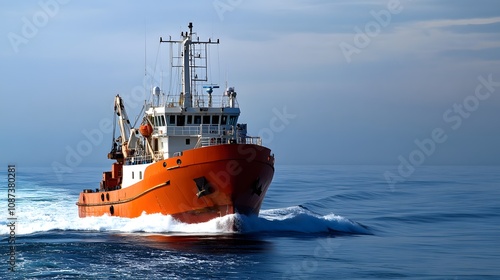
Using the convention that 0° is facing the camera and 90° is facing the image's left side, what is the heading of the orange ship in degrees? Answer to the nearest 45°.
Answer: approximately 315°
